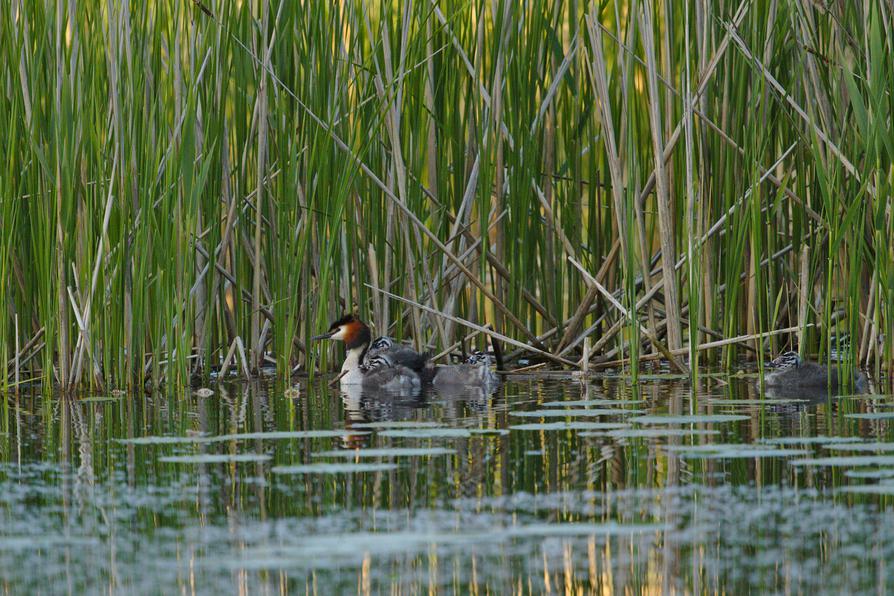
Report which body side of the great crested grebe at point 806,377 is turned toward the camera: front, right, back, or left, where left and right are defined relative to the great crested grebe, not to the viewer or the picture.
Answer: left

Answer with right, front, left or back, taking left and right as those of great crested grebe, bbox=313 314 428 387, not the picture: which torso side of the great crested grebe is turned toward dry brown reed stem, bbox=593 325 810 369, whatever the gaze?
back

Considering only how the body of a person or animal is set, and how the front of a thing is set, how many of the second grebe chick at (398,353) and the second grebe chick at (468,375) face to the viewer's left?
1

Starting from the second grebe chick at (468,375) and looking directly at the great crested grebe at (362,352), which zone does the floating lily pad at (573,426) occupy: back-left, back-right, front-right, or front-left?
back-left

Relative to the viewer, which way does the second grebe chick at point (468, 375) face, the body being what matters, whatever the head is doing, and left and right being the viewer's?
facing to the right of the viewer

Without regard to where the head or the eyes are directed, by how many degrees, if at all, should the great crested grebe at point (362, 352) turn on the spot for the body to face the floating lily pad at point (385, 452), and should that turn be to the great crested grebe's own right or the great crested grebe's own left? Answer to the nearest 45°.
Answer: approximately 90° to the great crested grebe's own left

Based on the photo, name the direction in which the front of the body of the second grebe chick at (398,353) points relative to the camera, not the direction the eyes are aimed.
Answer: to the viewer's left

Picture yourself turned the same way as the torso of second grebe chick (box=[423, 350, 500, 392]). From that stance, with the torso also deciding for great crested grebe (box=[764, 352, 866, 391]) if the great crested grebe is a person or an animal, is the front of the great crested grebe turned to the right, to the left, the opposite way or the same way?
the opposite way

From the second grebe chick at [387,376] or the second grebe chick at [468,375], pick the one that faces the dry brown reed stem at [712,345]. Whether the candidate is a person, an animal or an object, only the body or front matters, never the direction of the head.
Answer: the second grebe chick at [468,375]

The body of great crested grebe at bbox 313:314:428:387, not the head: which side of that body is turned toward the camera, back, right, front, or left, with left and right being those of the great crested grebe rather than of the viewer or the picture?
left

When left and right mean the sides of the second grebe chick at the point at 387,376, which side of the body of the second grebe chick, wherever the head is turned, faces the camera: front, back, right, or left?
left

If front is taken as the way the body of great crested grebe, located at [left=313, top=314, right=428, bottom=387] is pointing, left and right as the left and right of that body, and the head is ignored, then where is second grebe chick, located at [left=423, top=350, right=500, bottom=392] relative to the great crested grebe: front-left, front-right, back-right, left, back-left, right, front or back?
back-left

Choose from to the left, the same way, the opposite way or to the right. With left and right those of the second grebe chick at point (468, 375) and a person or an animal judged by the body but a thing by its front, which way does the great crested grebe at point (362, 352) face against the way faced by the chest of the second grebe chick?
the opposite way

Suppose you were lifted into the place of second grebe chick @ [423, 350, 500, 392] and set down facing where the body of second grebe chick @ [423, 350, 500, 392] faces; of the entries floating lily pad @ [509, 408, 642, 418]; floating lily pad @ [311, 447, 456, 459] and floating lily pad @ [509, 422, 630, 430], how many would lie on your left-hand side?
0

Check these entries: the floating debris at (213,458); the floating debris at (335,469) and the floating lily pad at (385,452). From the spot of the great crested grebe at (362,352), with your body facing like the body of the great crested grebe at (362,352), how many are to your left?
3

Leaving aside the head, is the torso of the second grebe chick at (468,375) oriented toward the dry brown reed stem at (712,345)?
yes

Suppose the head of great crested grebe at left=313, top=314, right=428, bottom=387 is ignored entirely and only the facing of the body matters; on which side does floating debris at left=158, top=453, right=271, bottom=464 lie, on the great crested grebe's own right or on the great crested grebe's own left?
on the great crested grebe's own left

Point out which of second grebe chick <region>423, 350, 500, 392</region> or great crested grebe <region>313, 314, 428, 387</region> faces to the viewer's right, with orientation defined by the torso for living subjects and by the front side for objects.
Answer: the second grebe chick
